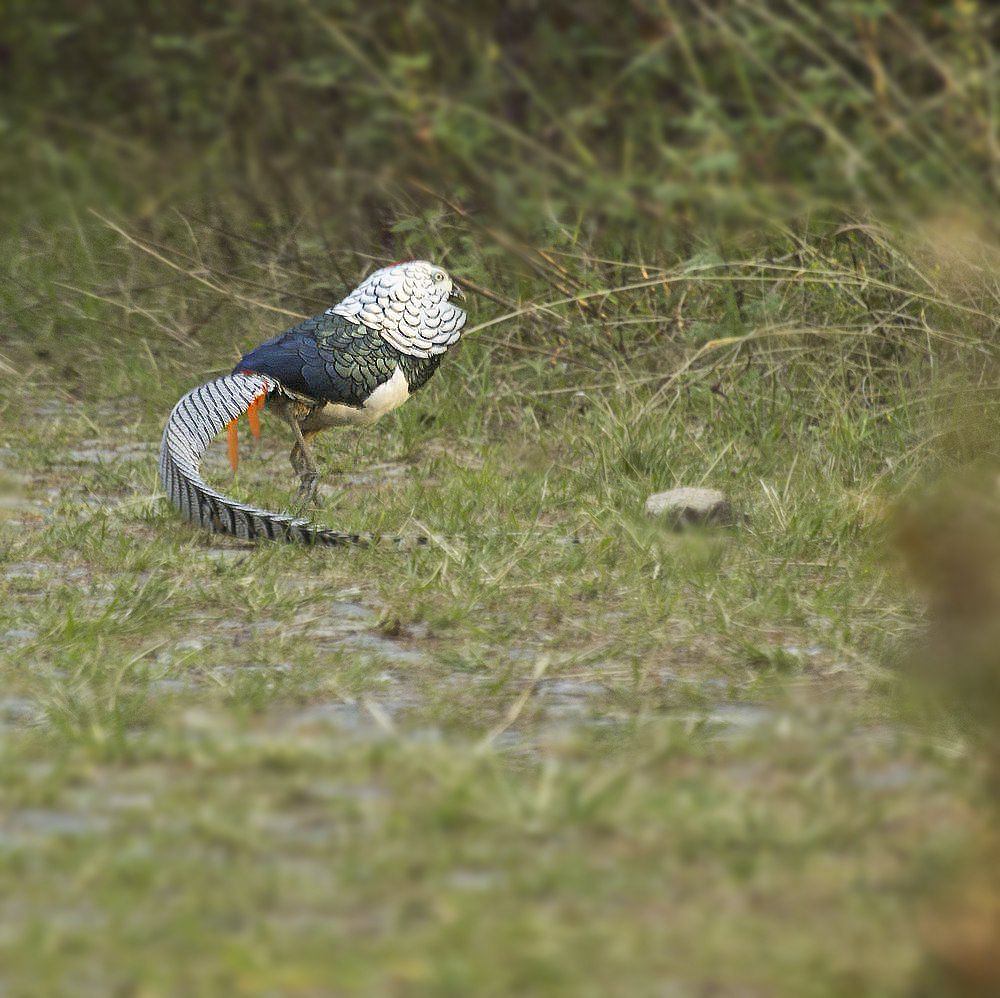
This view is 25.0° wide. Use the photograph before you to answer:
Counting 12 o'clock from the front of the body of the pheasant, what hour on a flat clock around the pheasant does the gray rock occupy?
The gray rock is roughly at 1 o'clock from the pheasant.

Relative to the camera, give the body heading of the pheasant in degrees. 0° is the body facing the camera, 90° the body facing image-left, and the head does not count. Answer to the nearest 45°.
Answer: approximately 270°
